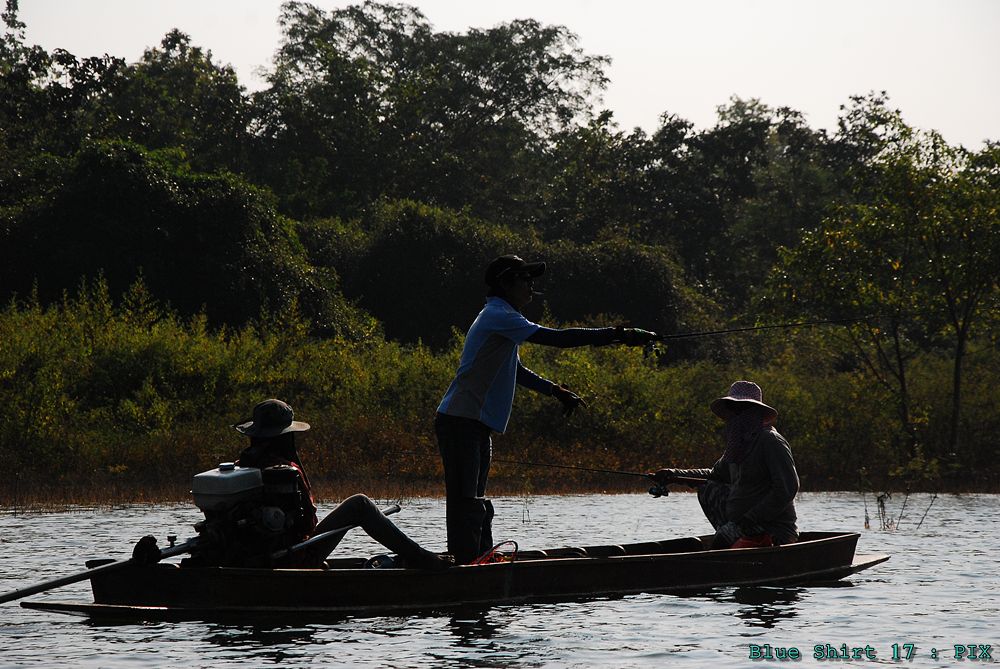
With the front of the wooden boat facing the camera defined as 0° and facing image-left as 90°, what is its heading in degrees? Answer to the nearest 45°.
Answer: approximately 270°

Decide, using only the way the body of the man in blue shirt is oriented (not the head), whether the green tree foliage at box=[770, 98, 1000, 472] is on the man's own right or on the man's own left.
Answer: on the man's own left

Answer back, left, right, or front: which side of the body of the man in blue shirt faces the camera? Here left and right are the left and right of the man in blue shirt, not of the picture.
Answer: right

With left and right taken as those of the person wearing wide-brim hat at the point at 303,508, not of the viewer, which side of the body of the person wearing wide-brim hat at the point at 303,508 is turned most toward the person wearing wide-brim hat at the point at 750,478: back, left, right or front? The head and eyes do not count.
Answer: front

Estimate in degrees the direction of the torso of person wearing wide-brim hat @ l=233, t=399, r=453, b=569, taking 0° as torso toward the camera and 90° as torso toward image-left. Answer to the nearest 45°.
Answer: approximately 270°

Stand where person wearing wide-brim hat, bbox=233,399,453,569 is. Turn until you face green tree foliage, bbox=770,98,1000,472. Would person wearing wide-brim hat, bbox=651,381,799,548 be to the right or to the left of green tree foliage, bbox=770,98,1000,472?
right

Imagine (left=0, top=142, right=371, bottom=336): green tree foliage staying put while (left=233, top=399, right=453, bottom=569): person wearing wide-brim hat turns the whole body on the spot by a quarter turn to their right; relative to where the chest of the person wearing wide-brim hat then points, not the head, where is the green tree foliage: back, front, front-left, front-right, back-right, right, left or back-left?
back

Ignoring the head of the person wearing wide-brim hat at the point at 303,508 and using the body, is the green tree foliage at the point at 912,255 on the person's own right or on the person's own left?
on the person's own left

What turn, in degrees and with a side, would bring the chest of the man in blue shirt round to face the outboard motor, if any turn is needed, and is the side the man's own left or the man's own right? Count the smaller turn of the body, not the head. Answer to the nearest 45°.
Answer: approximately 135° to the man's own right

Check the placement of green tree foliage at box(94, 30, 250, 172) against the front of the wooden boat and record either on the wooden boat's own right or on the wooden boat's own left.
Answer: on the wooden boat's own left

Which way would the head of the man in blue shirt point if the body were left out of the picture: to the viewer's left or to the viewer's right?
to the viewer's right
